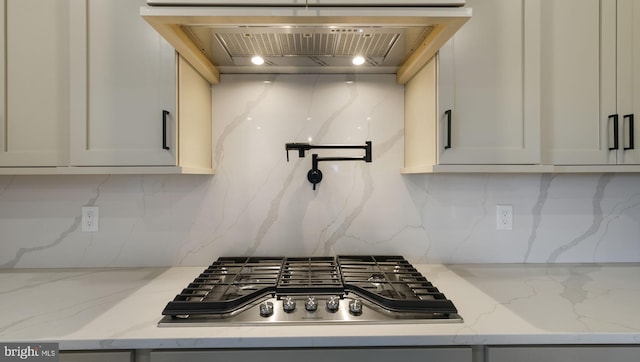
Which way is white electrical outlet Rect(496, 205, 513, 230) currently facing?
toward the camera

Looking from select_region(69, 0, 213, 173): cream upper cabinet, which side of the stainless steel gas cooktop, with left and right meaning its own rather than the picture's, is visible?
right

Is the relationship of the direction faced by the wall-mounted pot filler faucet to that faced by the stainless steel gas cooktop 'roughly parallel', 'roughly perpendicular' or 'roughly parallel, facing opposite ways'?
roughly parallel

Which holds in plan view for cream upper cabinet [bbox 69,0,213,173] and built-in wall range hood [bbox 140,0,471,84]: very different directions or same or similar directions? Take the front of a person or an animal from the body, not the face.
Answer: same or similar directions

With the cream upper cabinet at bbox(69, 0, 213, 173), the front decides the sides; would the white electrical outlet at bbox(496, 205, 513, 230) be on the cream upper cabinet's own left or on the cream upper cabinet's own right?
on the cream upper cabinet's own left

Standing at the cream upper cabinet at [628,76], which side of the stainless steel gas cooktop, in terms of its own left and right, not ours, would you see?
left

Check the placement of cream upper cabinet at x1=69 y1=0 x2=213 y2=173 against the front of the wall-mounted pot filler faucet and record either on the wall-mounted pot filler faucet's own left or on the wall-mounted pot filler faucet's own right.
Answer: on the wall-mounted pot filler faucet's own right

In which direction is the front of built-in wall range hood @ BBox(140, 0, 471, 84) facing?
toward the camera

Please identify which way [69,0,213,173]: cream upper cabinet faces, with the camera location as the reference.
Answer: facing the viewer

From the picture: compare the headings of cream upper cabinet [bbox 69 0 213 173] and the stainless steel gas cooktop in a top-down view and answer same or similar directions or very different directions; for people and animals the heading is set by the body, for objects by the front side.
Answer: same or similar directions

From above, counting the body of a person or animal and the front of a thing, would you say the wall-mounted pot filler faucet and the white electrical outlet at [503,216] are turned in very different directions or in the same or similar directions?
same or similar directions
